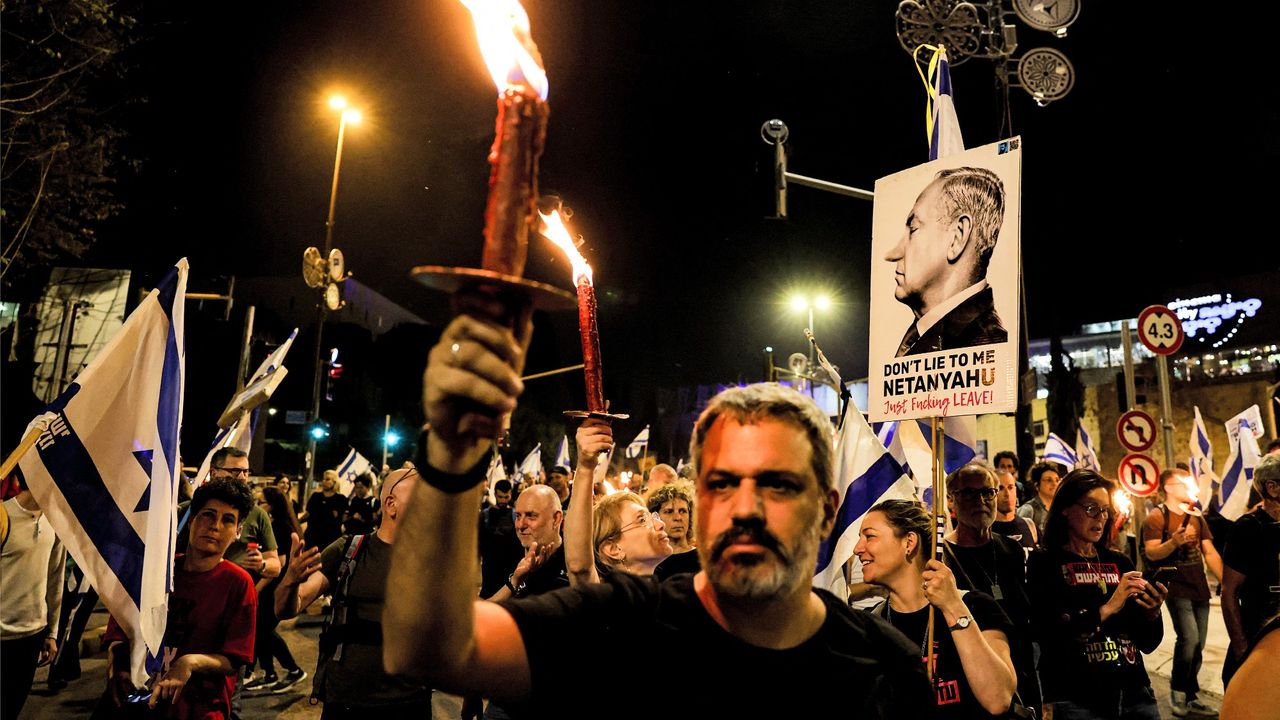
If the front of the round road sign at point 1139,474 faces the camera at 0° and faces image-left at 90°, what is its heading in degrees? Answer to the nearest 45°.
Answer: approximately 0°

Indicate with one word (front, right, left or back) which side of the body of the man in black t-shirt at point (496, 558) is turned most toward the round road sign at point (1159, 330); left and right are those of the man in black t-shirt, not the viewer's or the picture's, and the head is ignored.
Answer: left

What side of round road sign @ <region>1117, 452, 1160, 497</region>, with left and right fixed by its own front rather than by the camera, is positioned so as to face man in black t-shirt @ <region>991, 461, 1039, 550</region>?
front

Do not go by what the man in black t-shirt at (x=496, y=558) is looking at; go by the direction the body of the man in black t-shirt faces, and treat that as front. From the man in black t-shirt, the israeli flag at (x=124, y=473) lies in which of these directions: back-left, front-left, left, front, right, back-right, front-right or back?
front-right

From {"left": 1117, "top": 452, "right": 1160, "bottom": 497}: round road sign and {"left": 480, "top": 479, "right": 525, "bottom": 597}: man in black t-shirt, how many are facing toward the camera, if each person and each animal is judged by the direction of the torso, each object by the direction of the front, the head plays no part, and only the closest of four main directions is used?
2

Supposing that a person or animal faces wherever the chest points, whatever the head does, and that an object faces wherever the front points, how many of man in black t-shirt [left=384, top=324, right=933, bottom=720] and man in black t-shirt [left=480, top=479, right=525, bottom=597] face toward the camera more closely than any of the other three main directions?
2

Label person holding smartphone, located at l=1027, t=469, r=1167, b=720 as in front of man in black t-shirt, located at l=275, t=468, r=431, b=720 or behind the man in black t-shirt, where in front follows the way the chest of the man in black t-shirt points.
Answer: in front

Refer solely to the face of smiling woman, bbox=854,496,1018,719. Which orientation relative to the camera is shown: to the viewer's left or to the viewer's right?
to the viewer's left

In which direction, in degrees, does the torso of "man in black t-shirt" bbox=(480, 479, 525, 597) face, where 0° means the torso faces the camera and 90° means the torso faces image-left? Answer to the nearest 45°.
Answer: approximately 0°
